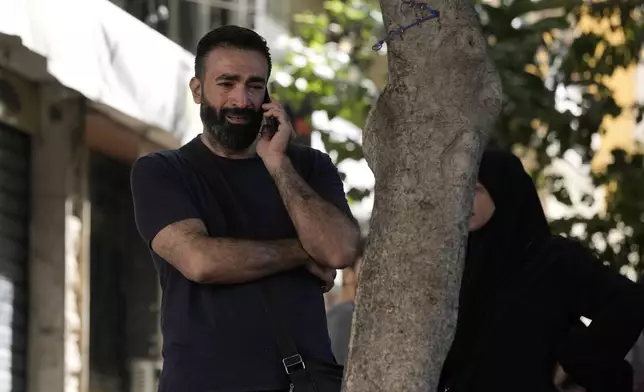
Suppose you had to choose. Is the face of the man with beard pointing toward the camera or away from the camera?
toward the camera

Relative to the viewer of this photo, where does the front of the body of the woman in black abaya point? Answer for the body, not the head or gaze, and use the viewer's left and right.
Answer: facing the viewer and to the left of the viewer

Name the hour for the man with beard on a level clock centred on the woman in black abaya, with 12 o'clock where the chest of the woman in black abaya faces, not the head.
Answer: The man with beard is roughly at 12 o'clock from the woman in black abaya.

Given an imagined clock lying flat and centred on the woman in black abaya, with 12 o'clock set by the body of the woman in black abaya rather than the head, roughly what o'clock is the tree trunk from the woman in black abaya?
The tree trunk is roughly at 11 o'clock from the woman in black abaya.
